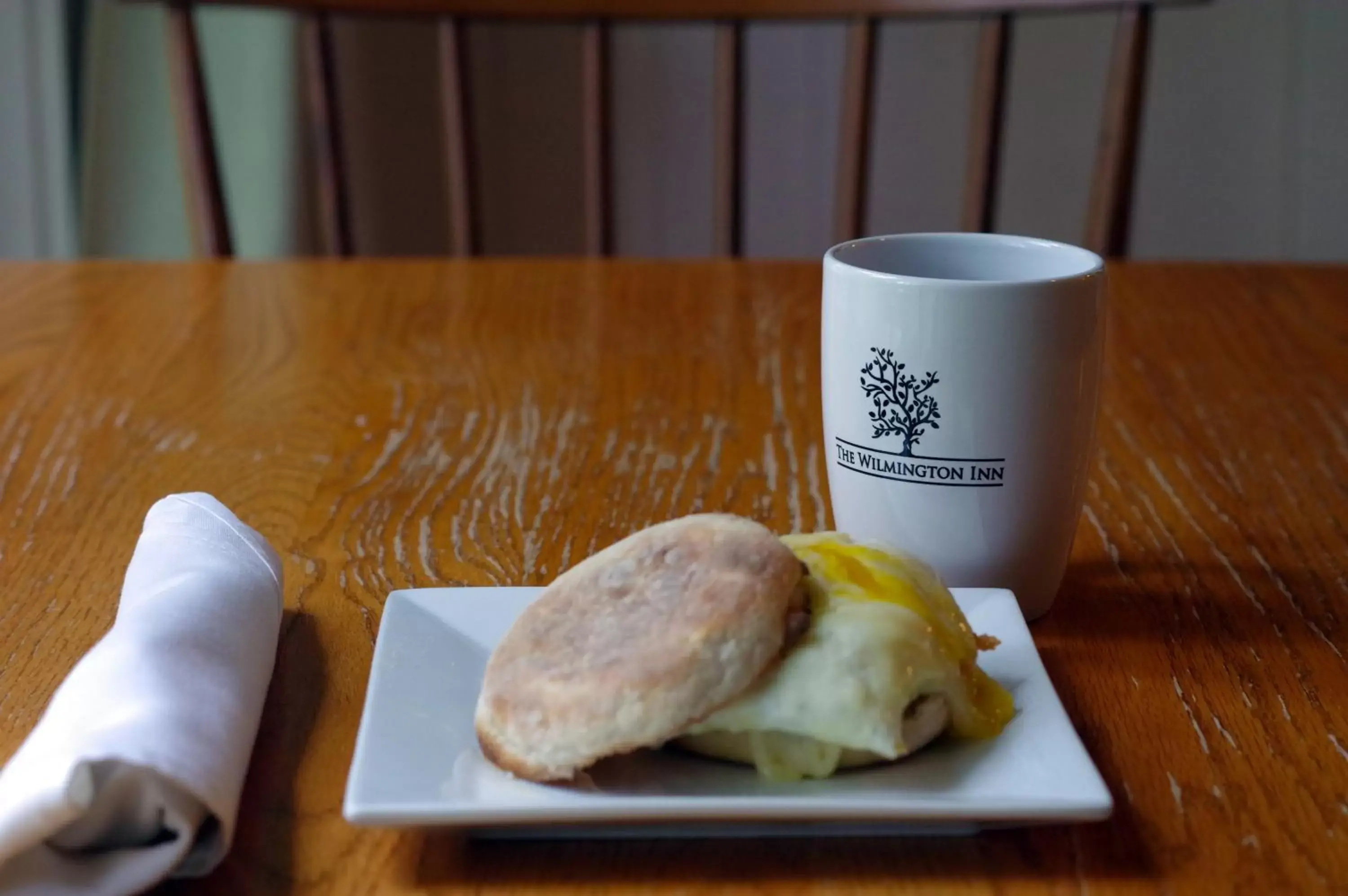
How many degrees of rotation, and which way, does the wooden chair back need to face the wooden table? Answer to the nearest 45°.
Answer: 0° — it already faces it

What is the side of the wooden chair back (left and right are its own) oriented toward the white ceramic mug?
front

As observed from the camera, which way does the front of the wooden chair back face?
facing the viewer

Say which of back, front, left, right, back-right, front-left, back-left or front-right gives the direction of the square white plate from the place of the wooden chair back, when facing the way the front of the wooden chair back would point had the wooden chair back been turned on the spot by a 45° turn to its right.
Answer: front-left

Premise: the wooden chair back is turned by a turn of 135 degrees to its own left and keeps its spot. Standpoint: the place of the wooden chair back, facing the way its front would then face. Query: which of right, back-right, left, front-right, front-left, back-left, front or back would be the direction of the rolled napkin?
back-right

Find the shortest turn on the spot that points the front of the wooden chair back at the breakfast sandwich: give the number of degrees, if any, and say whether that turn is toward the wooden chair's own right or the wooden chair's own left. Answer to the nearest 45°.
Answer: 0° — it already faces it
